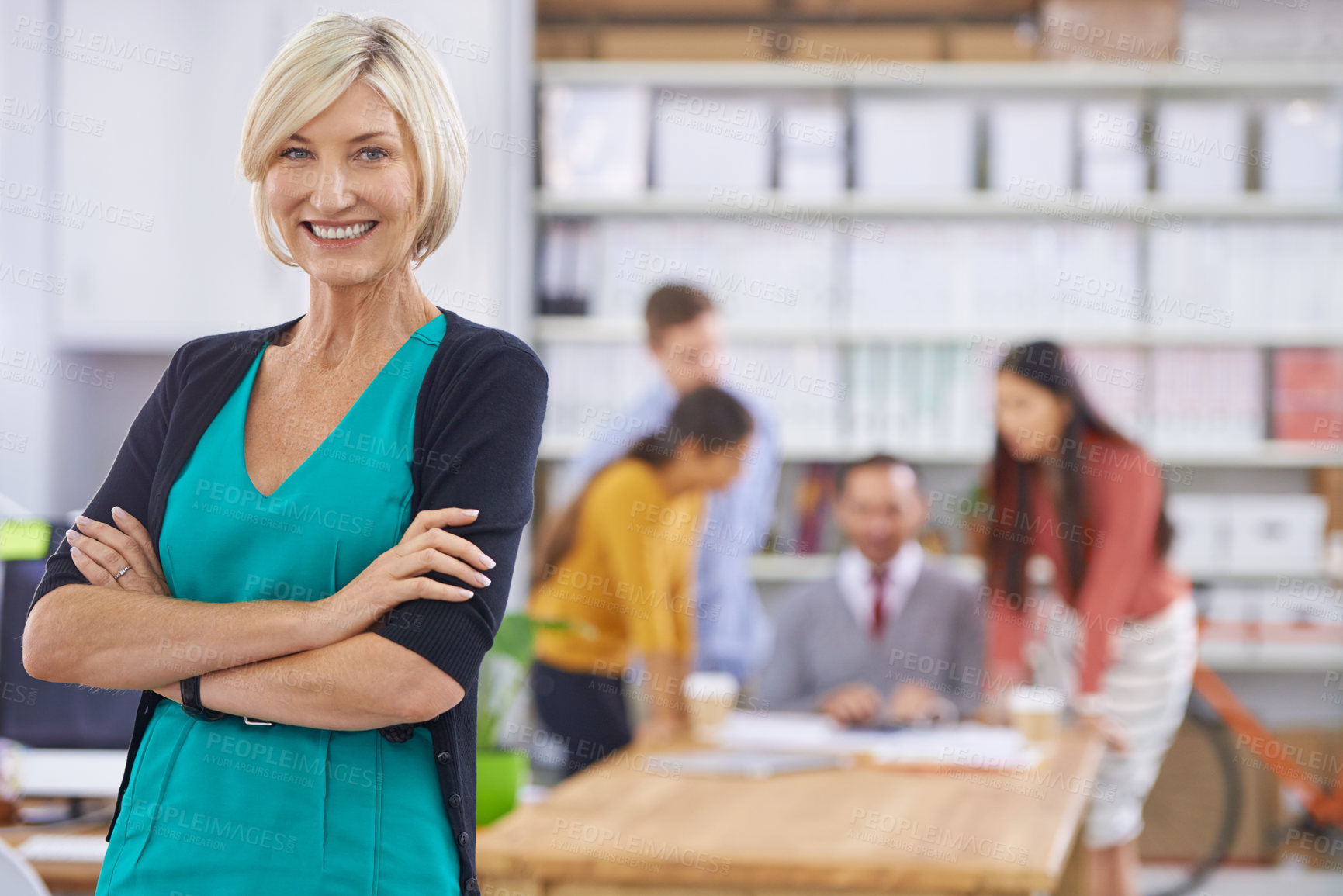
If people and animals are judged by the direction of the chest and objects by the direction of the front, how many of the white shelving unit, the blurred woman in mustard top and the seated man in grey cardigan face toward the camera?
2

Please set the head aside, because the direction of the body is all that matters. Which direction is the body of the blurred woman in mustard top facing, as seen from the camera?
to the viewer's right

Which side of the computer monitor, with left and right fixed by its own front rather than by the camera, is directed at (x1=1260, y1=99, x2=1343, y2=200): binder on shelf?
left

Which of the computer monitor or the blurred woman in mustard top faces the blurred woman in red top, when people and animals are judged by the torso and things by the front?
the blurred woman in mustard top

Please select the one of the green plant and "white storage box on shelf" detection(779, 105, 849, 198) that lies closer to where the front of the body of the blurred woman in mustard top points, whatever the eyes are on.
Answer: the white storage box on shelf

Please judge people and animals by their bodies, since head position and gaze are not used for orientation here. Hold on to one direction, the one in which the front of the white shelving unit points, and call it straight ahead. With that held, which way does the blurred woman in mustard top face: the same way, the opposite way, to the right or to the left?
to the left

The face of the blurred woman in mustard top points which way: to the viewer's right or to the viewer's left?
to the viewer's right
